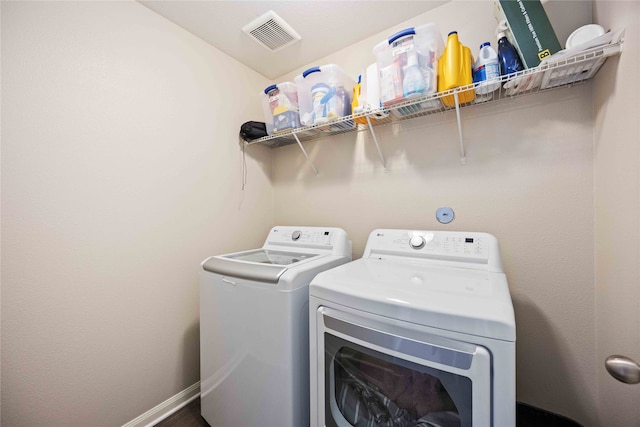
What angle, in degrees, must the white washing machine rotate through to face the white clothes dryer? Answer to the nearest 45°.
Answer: approximately 90° to its left

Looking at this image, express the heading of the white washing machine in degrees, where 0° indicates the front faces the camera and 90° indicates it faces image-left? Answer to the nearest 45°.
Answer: approximately 45°

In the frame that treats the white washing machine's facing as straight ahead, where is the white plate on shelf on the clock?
The white plate on shelf is roughly at 8 o'clock from the white washing machine.
